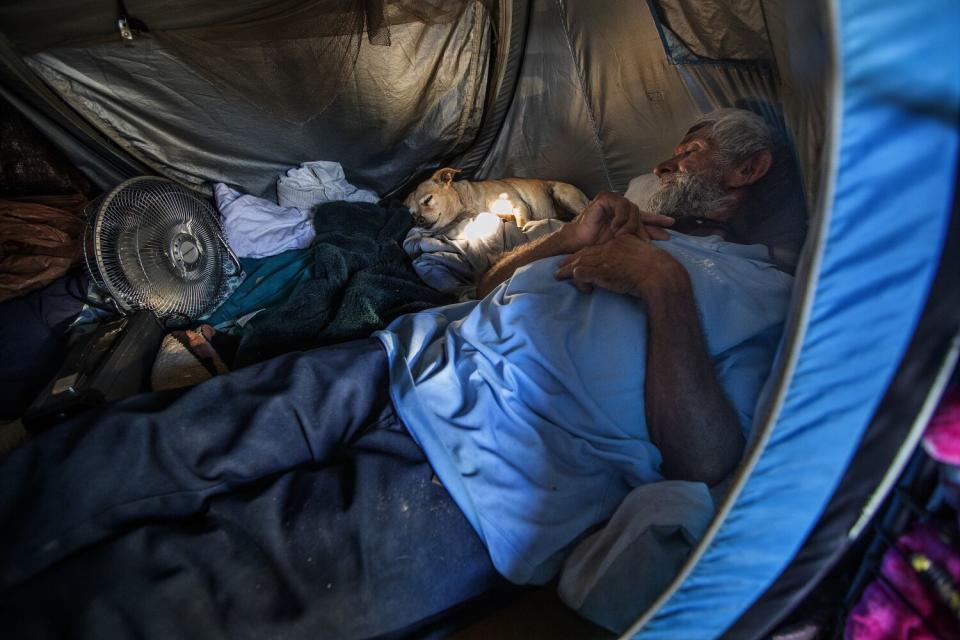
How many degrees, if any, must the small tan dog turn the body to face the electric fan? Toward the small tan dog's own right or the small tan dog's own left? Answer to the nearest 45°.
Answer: approximately 45° to the small tan dog's own left

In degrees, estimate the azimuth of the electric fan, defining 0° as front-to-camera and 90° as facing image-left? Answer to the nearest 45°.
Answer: approximately 315°

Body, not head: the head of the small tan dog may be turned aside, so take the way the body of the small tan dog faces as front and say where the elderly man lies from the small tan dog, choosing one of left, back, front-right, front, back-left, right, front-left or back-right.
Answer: left

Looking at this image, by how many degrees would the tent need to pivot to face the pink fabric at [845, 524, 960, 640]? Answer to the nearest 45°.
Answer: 0° — it already faces it

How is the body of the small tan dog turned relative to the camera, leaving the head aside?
to the viewer's left

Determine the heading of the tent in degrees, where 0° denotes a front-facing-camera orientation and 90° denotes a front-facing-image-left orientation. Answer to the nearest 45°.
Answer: approximately 0°

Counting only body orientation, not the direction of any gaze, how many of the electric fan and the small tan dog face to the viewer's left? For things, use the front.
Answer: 1
